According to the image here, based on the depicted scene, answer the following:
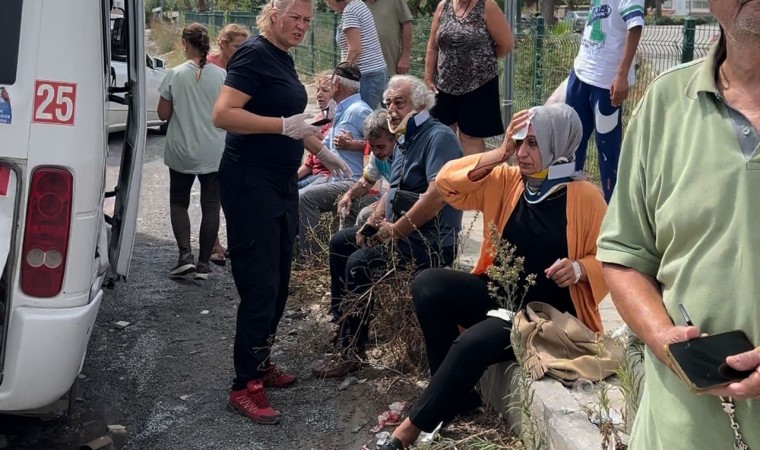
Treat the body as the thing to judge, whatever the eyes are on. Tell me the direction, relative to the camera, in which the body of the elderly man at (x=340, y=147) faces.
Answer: to the viewer's left

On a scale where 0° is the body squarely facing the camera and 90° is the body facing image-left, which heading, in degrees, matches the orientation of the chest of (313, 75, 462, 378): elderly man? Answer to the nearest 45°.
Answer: approximately 90°

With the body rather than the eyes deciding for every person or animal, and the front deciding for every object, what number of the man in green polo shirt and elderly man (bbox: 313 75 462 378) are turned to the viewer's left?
1

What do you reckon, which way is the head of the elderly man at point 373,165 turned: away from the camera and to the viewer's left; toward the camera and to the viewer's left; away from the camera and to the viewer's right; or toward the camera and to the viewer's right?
toward the camera and to the viewer's left

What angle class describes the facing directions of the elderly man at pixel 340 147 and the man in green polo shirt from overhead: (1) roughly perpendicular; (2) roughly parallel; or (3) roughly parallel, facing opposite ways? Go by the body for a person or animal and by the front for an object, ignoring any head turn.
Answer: roughly perpendicular

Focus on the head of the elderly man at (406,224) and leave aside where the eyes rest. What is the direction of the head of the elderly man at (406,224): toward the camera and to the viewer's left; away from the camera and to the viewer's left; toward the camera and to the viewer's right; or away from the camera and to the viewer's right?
toward the camera and to the viewer's left

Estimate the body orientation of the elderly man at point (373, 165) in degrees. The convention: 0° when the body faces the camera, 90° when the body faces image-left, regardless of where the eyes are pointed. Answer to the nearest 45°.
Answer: approximately 45°

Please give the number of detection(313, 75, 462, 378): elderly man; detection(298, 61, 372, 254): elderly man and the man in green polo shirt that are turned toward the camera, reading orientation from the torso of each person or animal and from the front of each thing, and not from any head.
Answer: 1
